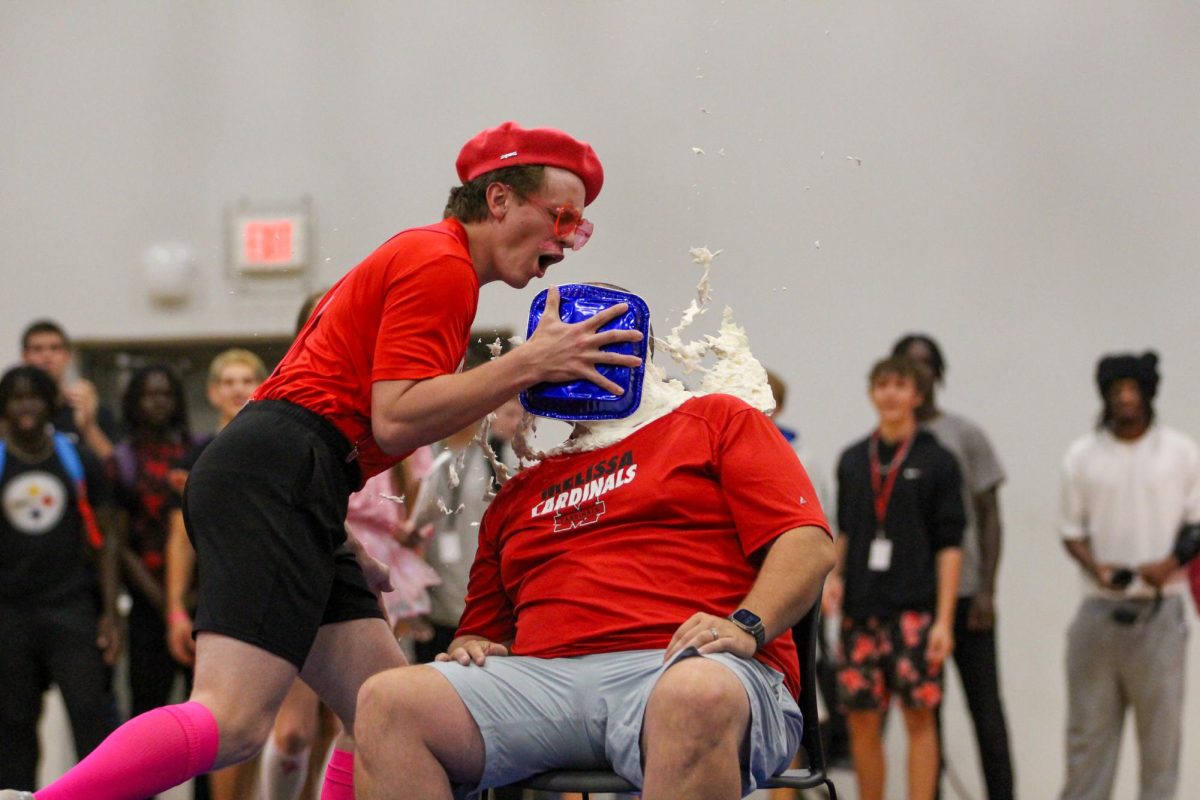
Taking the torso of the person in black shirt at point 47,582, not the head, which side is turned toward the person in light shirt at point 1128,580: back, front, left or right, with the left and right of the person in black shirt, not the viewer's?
left

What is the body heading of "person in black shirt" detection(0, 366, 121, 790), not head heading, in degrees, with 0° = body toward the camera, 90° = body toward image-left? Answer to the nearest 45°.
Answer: approximately 0°

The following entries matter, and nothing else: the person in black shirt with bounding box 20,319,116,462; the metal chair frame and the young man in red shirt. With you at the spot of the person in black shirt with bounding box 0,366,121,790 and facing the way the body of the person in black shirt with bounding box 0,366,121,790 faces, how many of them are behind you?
1

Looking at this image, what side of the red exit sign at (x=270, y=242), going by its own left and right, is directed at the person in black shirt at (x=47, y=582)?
front

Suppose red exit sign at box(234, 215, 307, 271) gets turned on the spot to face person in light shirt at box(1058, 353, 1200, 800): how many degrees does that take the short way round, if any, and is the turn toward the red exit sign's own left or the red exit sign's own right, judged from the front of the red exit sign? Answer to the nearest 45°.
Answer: approximately 45° to the red exit sign's own left

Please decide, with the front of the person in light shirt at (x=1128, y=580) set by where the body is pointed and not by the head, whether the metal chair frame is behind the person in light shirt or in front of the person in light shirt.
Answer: in front

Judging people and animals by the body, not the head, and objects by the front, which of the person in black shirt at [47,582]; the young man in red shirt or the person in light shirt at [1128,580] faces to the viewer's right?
the young man in red shirt

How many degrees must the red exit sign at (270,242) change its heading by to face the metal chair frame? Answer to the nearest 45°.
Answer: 0° — it already faces it

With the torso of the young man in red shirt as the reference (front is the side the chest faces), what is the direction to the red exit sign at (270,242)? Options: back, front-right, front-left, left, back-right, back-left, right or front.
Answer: left

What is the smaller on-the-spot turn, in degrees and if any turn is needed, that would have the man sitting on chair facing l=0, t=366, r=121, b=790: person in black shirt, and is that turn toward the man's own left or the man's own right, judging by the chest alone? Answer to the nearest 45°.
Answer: approximately 90° to the man's own right

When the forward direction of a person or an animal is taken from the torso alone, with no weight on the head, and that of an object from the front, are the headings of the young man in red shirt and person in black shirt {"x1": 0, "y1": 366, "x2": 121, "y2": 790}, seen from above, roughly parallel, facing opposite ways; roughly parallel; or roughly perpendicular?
roughly perpendicular
